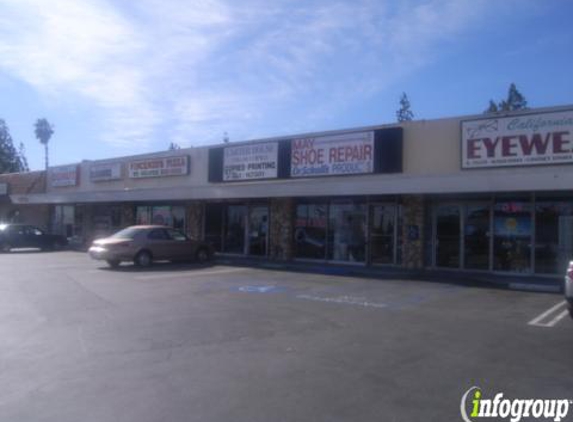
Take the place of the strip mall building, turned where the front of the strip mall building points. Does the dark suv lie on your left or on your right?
on your right

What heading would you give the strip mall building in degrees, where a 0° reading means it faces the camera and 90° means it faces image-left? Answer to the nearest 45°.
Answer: approximately 45°
